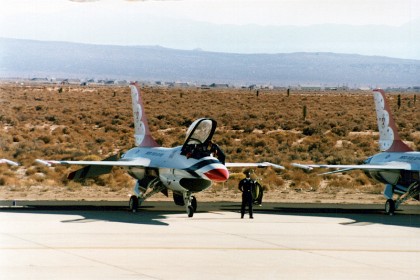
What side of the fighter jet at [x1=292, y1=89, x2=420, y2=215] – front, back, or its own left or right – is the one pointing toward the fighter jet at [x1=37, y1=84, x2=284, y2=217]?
right

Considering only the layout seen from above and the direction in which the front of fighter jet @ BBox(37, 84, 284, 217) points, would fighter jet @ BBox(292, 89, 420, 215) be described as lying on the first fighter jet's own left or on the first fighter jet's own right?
on the first fighter jet's own left

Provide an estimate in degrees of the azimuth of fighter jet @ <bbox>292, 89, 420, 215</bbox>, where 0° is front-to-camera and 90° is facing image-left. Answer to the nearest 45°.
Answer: approximately 315°

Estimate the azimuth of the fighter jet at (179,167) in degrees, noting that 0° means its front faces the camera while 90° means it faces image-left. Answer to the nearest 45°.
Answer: approximately 315°
